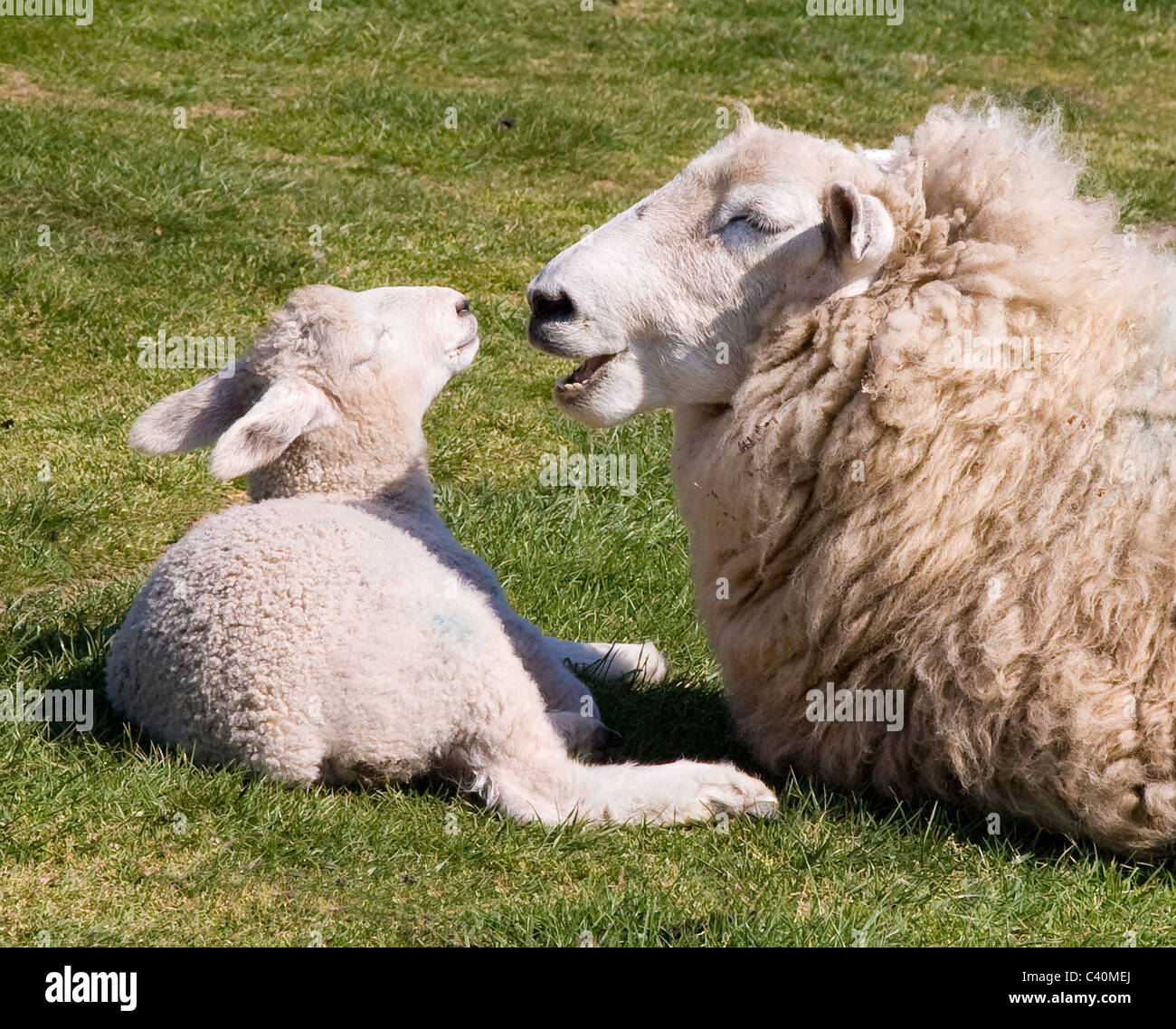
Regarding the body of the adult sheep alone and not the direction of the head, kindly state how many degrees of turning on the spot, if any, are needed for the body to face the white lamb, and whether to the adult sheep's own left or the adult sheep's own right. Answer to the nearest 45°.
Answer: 0° — it already faces it

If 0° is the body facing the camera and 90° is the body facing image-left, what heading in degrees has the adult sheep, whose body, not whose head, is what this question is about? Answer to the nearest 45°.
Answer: approximately 90°

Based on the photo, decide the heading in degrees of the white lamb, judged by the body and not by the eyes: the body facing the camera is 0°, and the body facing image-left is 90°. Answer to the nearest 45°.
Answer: approximately 225°

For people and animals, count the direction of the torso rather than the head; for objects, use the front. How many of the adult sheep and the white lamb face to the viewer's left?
1

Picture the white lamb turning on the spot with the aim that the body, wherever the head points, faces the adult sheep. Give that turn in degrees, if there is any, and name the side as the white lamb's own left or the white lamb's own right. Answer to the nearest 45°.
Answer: approximately 45° to the white lamb's own right
